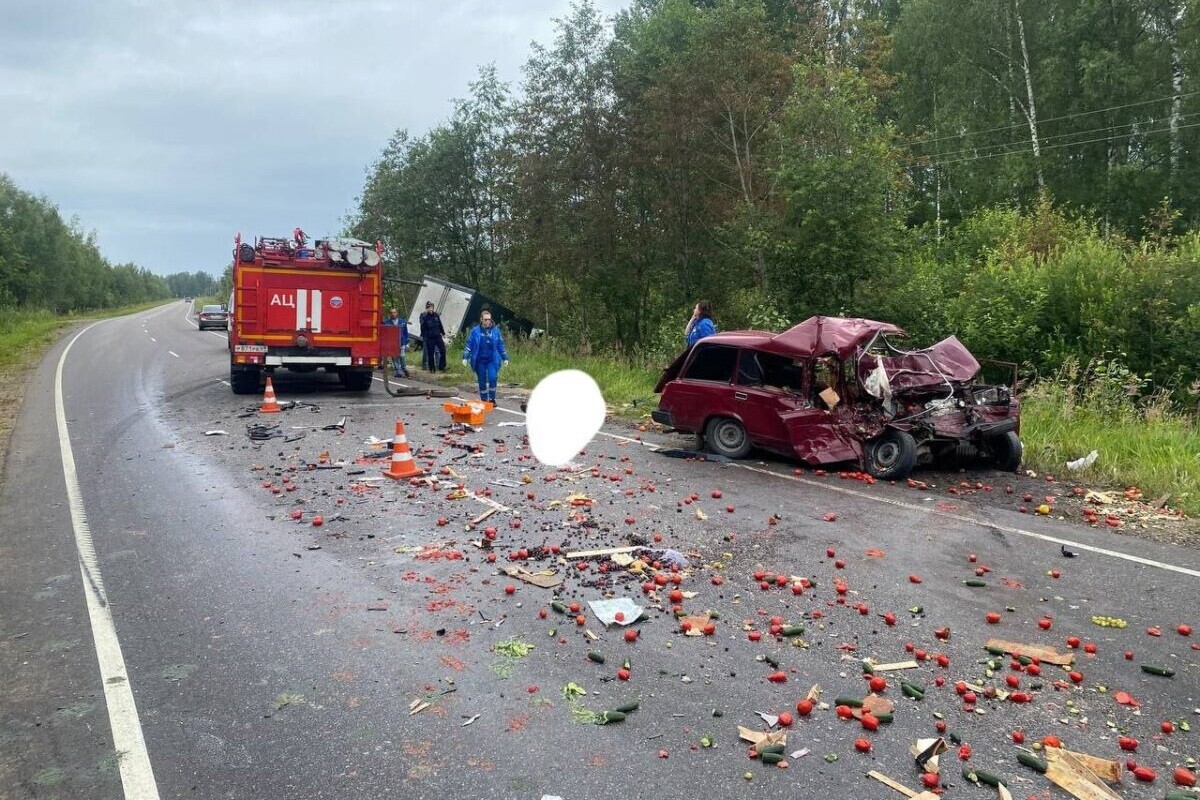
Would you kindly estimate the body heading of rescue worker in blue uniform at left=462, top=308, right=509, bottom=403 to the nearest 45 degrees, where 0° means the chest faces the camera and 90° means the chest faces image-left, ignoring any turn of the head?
approximately 0°

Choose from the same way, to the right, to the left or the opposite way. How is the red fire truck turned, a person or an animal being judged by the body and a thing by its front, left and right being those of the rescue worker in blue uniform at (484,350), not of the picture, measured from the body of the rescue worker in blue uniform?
the opposite way

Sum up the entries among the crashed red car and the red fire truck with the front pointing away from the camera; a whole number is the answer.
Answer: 1

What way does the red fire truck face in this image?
away from the camera

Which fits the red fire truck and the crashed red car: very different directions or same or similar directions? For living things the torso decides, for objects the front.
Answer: very different directions

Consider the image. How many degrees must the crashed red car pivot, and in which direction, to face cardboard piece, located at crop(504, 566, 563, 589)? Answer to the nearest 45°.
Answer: approximately 90° to its right

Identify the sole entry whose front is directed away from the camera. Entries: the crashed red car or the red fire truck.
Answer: the red fire truck

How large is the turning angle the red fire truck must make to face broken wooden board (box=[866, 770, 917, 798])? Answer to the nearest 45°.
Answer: approximately 180°

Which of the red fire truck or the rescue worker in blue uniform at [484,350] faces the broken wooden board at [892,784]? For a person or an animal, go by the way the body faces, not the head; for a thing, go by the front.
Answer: the rescue worker in blue uniform

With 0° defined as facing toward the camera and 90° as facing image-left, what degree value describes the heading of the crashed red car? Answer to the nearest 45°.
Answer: approximately 315°
